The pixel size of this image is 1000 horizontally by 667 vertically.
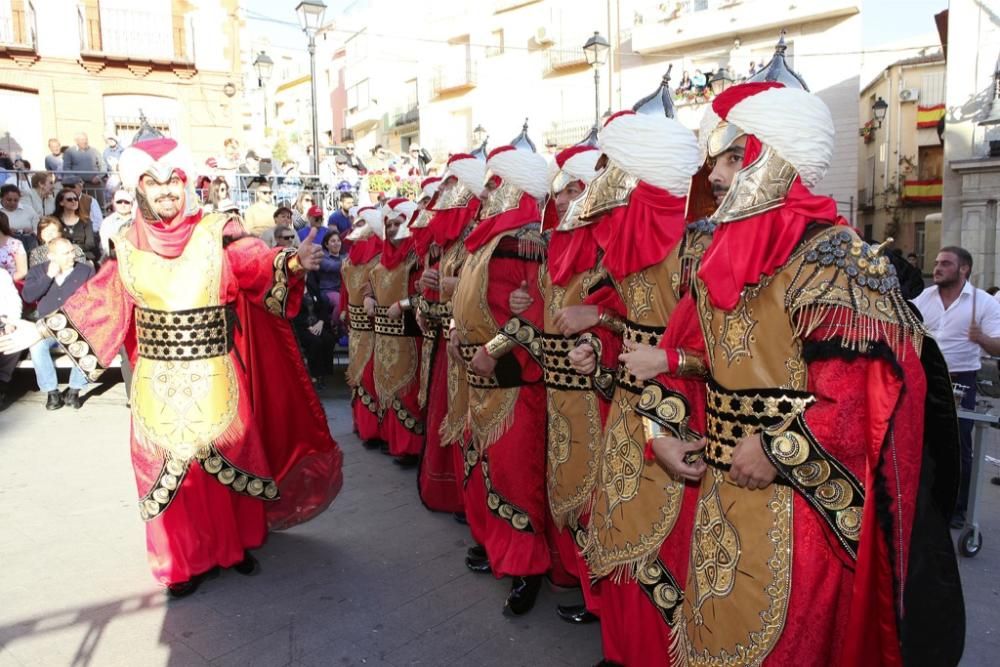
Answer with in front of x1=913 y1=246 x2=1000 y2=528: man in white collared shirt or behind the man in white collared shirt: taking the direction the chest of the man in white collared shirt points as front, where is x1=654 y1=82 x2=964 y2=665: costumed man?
in front

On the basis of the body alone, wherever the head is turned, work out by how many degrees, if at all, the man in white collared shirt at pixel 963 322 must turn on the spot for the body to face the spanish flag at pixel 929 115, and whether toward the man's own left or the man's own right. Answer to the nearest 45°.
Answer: approximately 135° to the man's own right

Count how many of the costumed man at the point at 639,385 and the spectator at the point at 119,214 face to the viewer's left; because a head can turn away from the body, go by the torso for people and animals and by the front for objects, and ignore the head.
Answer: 1

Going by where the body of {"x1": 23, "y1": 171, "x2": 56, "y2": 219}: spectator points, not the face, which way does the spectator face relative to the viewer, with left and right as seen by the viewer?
facing the viewer and to the right of the viewer

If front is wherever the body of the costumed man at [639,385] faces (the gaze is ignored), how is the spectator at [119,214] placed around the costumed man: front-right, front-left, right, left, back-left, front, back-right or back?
front-right

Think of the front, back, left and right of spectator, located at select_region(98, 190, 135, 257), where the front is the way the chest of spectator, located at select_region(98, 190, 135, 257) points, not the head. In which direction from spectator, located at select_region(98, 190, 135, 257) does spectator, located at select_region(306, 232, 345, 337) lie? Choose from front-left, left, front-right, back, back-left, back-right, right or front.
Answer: front-left

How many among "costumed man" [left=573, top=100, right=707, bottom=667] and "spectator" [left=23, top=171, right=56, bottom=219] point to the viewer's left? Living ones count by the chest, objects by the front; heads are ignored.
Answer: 1

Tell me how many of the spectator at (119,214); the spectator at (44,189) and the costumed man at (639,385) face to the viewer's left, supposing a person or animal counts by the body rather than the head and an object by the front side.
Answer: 1

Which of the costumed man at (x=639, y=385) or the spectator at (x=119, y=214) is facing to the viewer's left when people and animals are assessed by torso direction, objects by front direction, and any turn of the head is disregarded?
the costumed man
